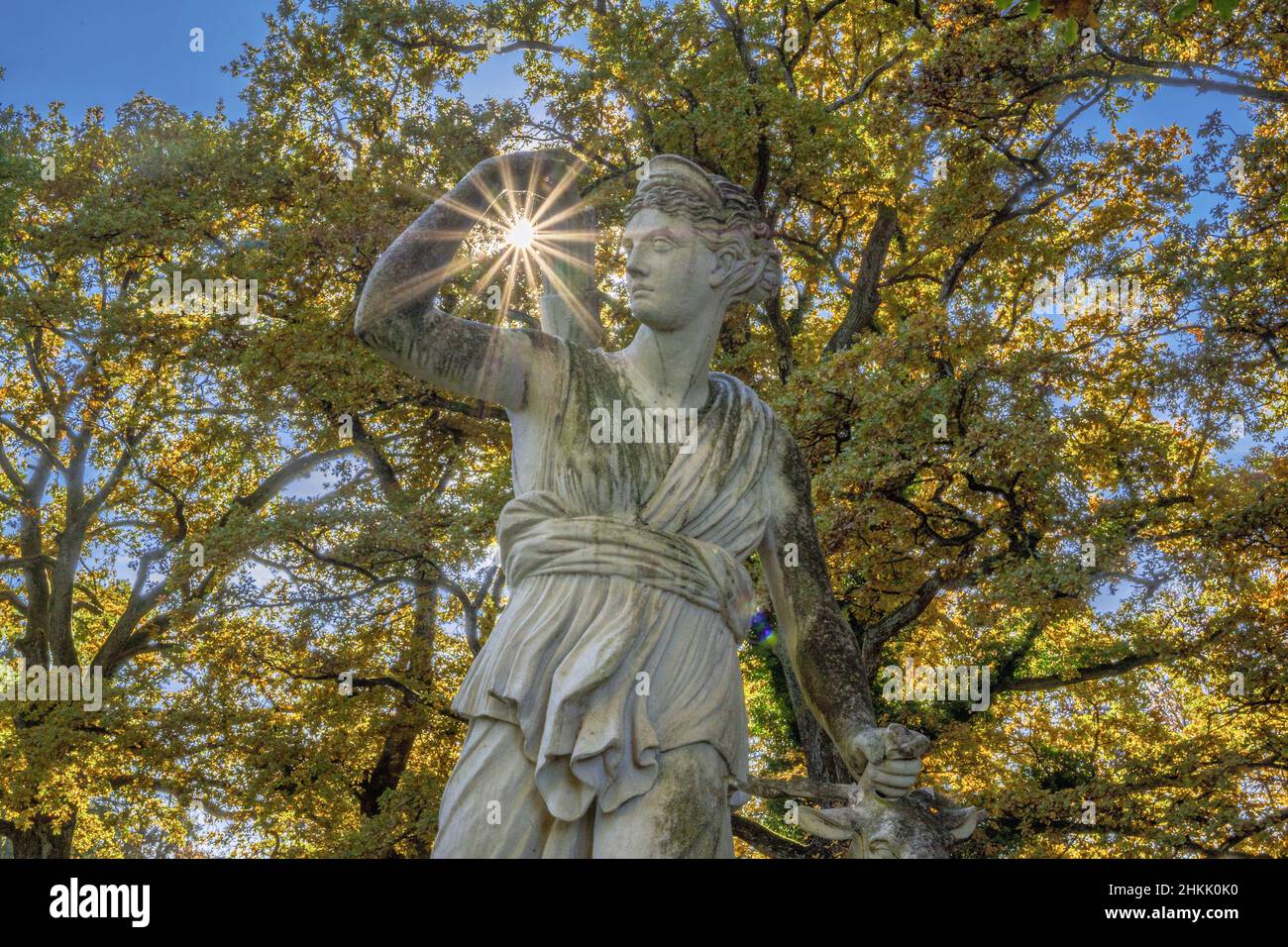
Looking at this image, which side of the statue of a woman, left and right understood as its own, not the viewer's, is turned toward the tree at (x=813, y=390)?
back

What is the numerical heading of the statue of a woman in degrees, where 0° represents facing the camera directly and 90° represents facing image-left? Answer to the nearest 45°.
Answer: approximately 0°
